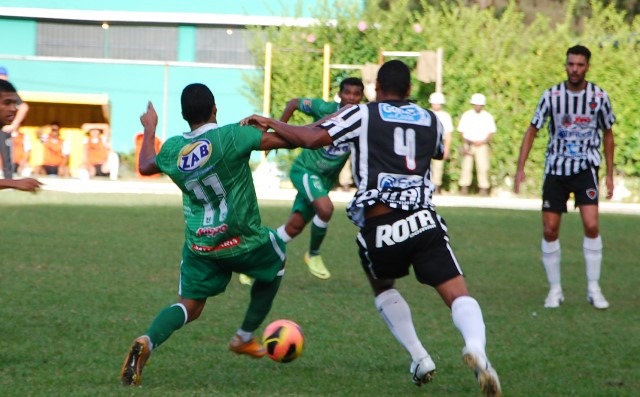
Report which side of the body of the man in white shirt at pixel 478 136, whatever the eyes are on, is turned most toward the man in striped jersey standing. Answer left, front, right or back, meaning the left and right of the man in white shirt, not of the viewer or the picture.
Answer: front

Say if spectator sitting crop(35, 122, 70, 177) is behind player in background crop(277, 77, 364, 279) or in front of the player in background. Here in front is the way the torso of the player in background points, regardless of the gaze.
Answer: behind

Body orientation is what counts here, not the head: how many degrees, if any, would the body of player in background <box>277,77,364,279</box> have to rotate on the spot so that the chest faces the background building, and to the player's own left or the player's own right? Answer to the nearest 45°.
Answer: approximately 135° to the player's own left

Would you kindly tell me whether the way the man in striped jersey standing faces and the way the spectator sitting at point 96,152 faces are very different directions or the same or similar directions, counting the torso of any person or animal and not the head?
same or similar directions

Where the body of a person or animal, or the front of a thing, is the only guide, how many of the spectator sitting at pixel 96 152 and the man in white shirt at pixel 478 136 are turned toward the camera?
2

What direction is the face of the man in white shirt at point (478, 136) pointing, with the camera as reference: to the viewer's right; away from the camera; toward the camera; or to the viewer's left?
toward the camera

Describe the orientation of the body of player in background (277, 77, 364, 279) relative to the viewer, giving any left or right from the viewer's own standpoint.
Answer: facing the viewer and to the right of the viewer

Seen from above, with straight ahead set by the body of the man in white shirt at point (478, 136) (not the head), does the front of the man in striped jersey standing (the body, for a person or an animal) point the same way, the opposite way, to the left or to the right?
the same way

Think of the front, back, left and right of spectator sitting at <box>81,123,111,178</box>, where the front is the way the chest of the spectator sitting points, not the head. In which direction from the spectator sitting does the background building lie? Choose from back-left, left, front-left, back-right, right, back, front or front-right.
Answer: back

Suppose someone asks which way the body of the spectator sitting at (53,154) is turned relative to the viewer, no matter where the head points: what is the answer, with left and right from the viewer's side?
facing the viewer

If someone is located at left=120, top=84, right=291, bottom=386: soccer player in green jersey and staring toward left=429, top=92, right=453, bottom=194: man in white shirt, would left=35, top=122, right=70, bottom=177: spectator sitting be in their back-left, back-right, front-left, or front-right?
front-left

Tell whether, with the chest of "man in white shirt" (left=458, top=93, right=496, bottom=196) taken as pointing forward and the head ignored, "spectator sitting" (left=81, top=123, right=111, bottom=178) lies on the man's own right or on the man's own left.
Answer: on the man's own right

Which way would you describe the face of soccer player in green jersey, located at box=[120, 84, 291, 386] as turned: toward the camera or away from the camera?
away from the camera

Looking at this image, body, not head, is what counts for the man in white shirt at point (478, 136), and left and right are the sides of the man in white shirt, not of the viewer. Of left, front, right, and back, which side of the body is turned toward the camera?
front

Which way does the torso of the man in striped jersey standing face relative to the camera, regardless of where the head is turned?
toward the camera

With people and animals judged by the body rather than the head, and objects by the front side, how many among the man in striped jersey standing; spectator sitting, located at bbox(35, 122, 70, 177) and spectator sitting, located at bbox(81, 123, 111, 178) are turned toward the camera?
3

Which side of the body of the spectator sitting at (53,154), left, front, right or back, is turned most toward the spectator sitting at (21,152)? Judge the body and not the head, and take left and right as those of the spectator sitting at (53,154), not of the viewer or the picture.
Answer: right

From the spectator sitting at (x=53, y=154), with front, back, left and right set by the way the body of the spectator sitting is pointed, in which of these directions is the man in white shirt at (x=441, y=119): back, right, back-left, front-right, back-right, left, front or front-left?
front-left
